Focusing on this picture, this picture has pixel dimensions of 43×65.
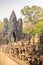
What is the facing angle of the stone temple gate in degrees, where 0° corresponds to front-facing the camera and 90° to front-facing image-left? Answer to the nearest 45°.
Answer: approximately 0°
